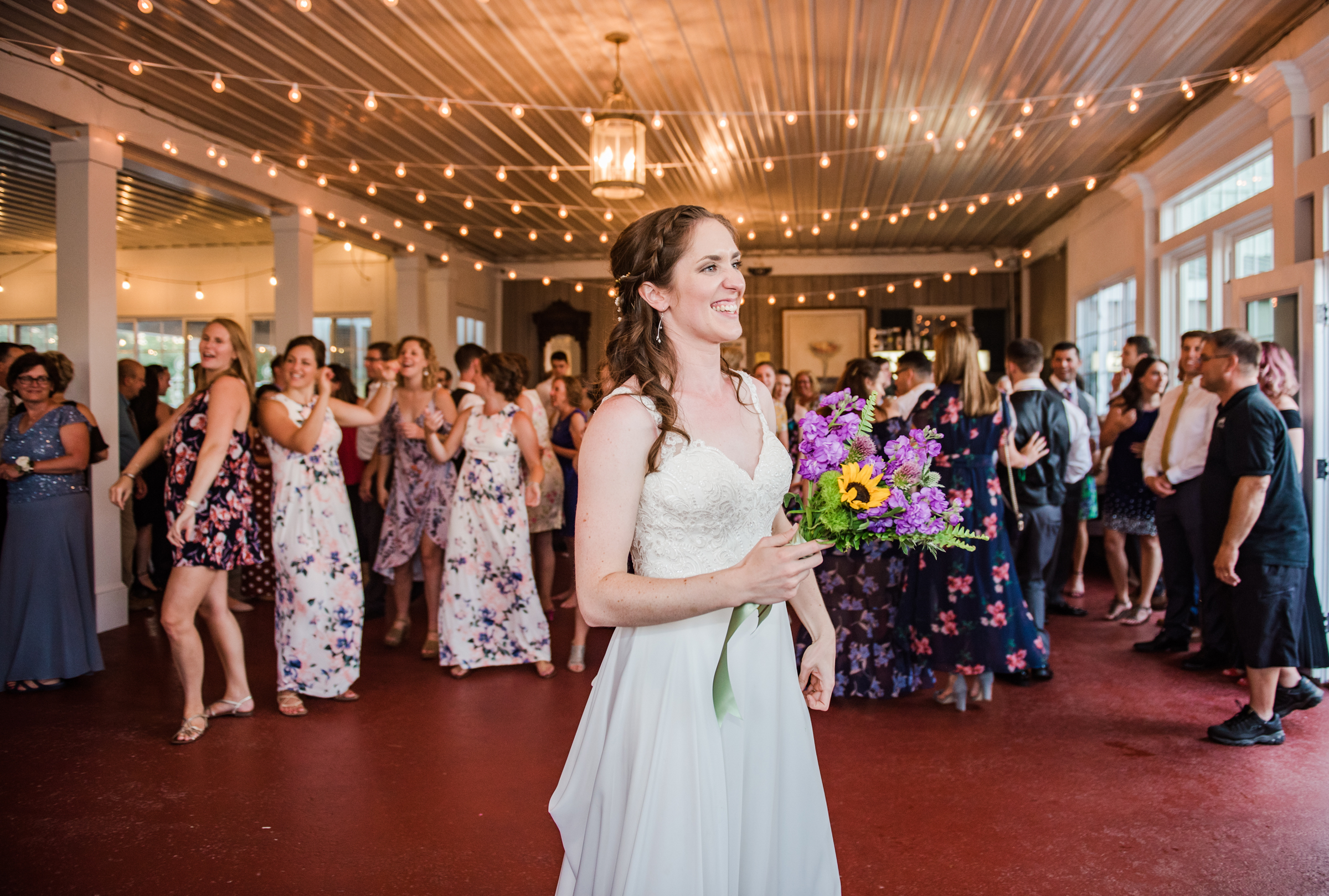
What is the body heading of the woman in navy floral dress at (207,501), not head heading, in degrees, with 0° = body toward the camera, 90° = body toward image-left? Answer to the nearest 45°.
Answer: approximately 45°

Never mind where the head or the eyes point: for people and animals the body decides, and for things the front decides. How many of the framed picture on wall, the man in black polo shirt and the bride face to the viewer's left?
1

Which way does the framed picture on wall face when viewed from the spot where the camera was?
facing the viewer

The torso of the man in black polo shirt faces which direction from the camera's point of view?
to the viewer's left

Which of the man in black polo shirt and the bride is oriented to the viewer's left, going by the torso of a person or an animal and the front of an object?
the man in black polo shirt

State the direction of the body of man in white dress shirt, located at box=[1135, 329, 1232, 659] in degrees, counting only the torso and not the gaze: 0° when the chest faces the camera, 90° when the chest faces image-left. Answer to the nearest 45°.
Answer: approximately 45°

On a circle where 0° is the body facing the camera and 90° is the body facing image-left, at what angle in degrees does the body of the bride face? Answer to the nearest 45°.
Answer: approximately 315°

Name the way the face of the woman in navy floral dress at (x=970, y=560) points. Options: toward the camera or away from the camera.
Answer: away from the camera
